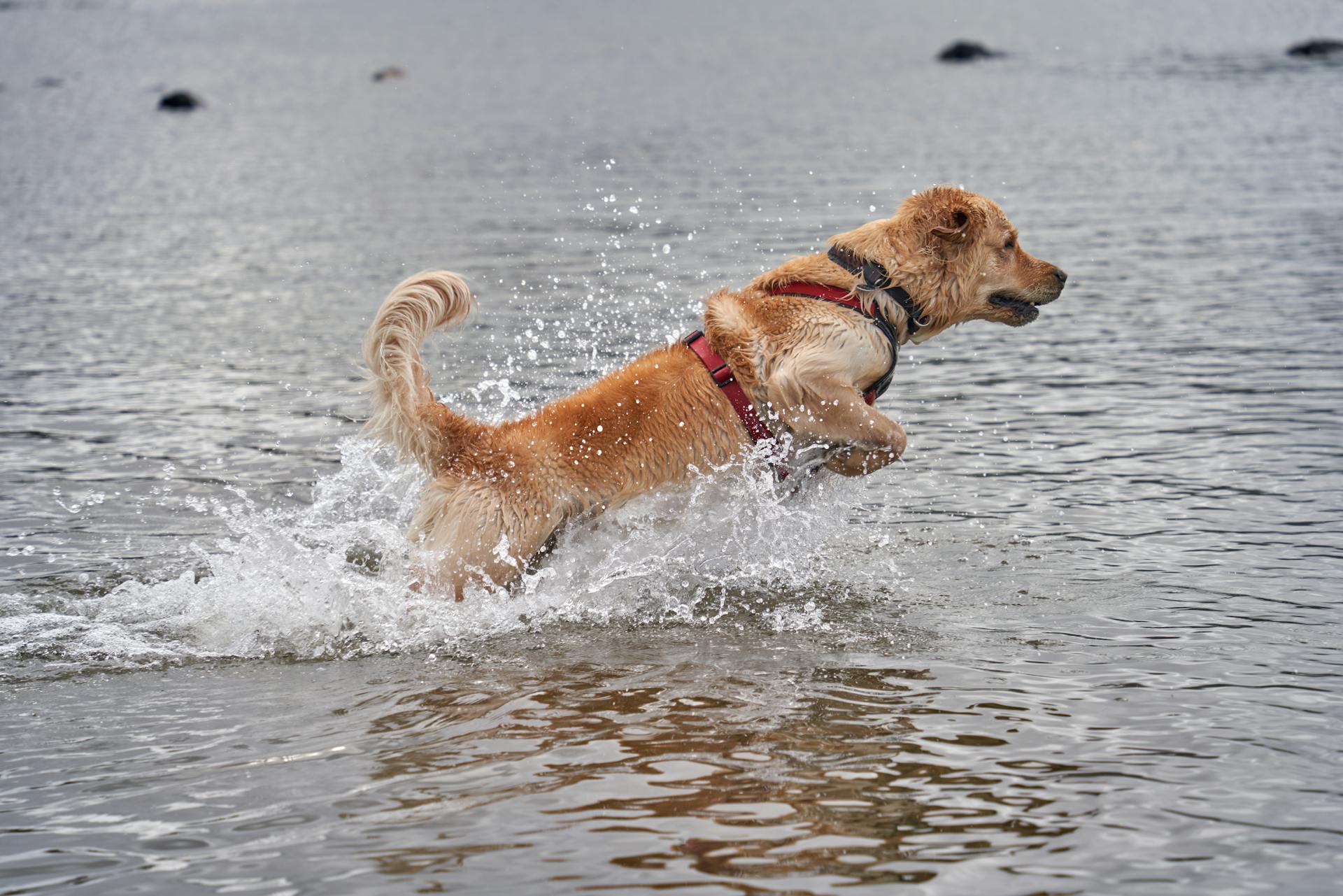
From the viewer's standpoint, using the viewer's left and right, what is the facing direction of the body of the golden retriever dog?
facing to the right of the viewer

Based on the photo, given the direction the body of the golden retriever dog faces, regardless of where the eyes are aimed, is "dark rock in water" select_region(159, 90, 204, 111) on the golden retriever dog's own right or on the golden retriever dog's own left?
on the golden retriever dog's own left

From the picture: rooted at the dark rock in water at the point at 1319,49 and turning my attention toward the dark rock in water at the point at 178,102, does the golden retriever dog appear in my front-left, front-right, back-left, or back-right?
front-left

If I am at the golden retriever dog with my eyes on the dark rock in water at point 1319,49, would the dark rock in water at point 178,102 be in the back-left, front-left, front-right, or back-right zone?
front-left

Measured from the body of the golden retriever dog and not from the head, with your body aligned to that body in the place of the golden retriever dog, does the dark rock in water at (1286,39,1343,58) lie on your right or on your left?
on your left

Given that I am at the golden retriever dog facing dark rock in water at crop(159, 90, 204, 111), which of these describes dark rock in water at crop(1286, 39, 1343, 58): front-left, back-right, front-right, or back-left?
front-right

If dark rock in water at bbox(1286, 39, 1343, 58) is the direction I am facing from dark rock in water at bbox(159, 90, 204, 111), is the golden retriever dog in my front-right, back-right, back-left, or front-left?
front-right
